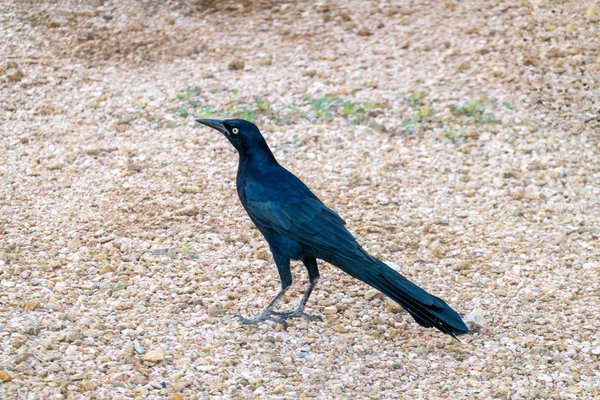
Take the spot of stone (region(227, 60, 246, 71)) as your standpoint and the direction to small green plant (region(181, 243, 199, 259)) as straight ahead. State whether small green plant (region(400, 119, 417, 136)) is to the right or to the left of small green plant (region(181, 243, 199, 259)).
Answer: left

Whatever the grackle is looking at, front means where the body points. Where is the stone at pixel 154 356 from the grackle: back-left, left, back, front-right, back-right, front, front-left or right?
front-left

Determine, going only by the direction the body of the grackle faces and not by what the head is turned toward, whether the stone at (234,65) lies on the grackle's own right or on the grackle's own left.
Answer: on the grackle's own right

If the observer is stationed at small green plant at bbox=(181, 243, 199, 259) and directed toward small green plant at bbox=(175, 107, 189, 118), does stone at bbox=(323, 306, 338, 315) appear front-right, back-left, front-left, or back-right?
back-right

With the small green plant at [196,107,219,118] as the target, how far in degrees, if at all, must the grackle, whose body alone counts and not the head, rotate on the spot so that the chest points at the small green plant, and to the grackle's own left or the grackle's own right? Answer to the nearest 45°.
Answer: approximately 90° to the grackle's own right

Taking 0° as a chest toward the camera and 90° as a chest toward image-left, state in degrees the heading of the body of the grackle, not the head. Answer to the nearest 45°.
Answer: approximately 90°

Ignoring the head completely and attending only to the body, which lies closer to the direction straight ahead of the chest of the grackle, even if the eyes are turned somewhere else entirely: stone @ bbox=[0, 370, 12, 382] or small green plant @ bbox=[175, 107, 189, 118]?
the stone

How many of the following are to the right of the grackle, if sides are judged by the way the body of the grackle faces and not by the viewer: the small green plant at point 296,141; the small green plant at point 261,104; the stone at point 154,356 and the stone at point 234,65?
3

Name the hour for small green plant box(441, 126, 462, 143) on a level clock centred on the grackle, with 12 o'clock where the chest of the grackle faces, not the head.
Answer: The small green plant is roughly at 4 o'clock from the grackle.

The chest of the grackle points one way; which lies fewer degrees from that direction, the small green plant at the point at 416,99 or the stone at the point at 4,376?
the stone

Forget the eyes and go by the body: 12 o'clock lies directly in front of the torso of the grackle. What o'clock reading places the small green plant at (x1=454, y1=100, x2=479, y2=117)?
The small green plant is roughly at 4 o'clock from the grackle.

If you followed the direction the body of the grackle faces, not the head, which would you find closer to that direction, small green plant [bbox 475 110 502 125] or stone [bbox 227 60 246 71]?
the stone

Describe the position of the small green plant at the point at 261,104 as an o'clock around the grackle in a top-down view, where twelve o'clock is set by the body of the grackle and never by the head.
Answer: The small green plant is roughly at 3 o'clock from the grackle.

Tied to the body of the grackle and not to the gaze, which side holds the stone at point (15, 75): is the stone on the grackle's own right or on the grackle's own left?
on the grackle's own right

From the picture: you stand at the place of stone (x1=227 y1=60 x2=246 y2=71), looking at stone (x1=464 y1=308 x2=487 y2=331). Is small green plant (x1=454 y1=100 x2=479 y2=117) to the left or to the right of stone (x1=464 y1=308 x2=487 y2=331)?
left

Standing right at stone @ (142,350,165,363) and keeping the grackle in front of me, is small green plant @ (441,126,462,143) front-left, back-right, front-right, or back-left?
front-left
